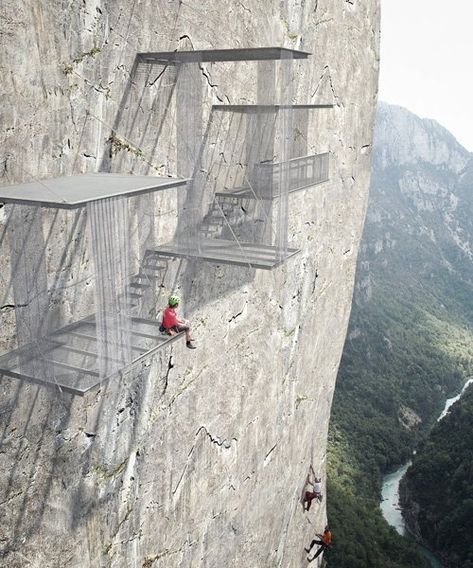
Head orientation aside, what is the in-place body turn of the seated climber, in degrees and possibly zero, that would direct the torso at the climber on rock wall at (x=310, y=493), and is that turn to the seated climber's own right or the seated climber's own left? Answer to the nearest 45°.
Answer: approximately 45° to the seated climber's own left

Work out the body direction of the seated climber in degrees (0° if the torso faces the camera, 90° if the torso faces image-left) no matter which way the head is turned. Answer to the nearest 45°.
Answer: approximately 270°
